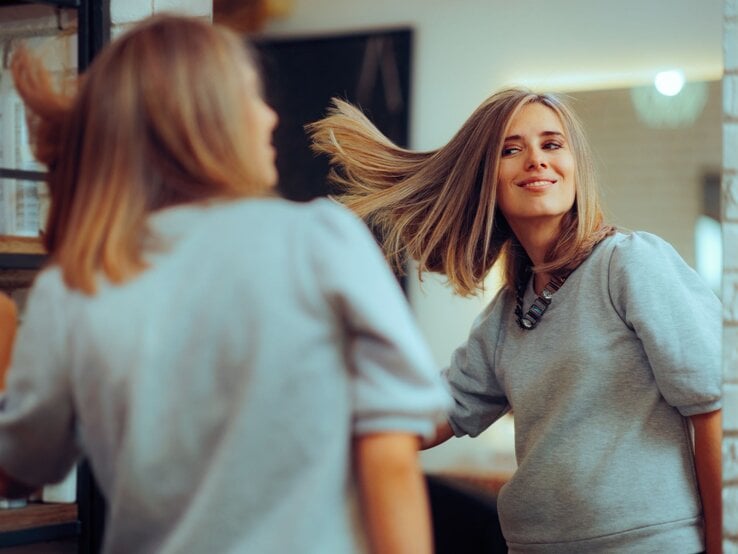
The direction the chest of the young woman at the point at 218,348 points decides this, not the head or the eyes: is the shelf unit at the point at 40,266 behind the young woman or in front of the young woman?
in front

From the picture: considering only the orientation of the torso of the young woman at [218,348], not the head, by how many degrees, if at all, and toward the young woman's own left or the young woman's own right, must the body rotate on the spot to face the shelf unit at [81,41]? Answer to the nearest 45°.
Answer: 0° — they already face it

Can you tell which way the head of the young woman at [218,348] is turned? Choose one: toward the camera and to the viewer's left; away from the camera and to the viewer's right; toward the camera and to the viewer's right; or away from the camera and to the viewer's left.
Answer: away from the camera and to the viewer's right

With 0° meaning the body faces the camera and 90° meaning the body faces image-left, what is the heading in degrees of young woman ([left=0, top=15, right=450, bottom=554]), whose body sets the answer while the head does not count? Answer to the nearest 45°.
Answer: approximately 180°

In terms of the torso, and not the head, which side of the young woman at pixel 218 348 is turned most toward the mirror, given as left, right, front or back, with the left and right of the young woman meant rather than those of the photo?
front
